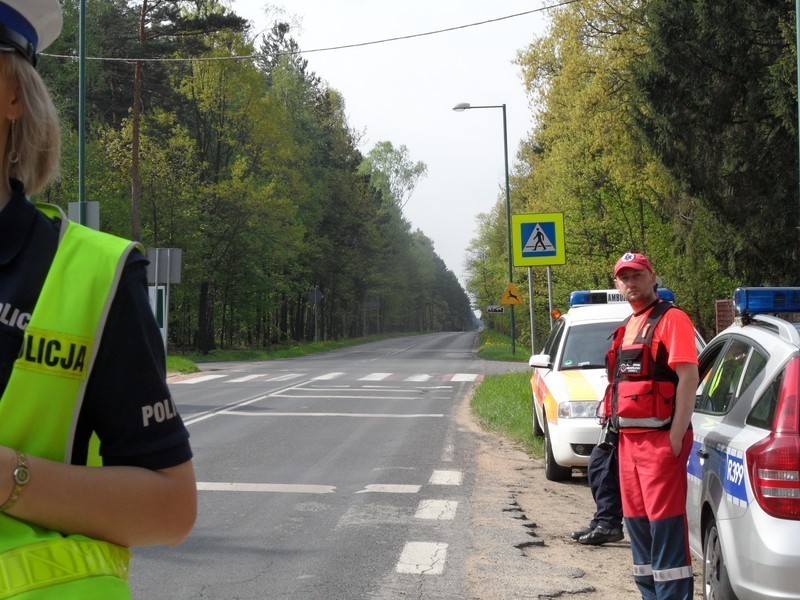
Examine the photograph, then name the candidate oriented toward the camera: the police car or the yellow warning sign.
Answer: the yellow warning sign

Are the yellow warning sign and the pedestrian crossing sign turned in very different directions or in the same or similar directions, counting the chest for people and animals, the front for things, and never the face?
same or similar directions

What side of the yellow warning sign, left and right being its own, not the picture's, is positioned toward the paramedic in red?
front

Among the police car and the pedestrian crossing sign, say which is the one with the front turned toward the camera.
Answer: the pedestrian crossing sign

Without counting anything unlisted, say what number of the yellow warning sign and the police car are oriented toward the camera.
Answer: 1

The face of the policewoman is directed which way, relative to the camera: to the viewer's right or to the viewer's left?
to the viewer's left

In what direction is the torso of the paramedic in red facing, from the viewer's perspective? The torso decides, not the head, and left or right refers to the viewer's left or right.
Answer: facing the viewer and to the left of the viewer

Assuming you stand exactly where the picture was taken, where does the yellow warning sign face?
facing the viewer

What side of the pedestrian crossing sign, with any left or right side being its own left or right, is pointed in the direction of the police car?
front

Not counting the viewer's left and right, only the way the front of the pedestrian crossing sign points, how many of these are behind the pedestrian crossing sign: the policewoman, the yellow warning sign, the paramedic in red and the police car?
1

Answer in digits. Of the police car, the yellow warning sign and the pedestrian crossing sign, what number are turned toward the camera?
2

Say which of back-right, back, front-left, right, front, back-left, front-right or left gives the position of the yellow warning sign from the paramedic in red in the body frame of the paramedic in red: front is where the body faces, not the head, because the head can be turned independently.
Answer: back-right

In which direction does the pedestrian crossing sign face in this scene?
toward the camera
